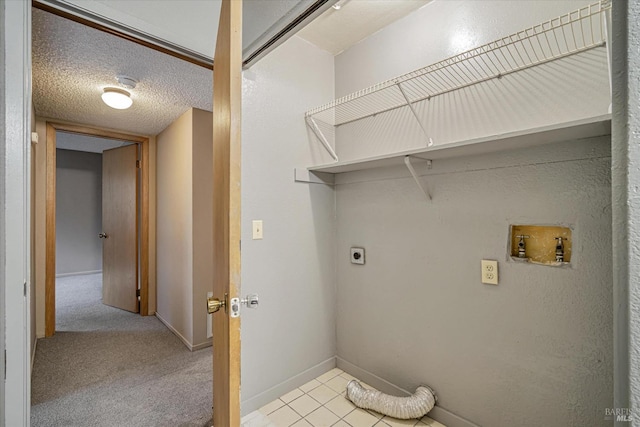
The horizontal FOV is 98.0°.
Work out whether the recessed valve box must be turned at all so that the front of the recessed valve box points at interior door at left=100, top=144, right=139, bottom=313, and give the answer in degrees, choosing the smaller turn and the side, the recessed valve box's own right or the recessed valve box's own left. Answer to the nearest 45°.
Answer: approximately 90° to the recessed valve box's own right

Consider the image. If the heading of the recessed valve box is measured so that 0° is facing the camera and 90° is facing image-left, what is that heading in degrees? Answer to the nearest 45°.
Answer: approximately 0°

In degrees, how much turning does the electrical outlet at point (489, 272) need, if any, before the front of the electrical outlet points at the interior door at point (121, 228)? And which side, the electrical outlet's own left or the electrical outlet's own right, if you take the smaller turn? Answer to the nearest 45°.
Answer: approximately 90° to the electrical outlet's own right

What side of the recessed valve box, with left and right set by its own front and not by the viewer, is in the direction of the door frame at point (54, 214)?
right

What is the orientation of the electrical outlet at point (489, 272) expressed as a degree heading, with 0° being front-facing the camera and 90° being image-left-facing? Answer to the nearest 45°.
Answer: approximately 0°

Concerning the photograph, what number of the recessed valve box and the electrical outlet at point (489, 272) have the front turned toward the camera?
2

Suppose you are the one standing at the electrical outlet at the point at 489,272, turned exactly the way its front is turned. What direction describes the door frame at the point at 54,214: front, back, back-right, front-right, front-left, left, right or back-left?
right
